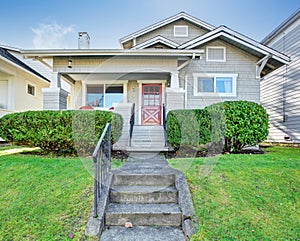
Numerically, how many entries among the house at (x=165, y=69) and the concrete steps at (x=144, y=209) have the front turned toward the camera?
2

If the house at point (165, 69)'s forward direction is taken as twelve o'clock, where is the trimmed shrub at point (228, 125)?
The trimmed shrub is roughly at 11 o'clock from the house.

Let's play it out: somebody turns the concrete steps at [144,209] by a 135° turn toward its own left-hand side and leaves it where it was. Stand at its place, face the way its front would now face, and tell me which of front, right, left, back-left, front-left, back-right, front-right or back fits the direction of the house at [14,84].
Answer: left

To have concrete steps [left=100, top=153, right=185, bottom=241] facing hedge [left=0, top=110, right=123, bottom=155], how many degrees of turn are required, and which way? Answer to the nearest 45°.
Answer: approximately 135° to its right

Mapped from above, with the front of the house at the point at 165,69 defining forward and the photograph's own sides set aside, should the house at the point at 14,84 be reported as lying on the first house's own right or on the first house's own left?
on the first house's own right

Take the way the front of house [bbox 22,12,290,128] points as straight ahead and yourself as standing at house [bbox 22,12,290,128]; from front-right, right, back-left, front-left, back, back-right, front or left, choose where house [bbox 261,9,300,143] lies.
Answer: left

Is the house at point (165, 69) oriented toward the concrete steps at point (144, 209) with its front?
yes

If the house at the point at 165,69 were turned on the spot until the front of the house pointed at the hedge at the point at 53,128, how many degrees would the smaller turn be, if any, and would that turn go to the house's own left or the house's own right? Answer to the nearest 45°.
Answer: approximately 45° to the house's own right

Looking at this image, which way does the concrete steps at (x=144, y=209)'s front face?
toward the camera

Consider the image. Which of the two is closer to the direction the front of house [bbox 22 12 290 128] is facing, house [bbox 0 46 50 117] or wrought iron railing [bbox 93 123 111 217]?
the wrought iron railing

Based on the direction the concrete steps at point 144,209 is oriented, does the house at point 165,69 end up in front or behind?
behind

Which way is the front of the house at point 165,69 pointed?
toward the camera
